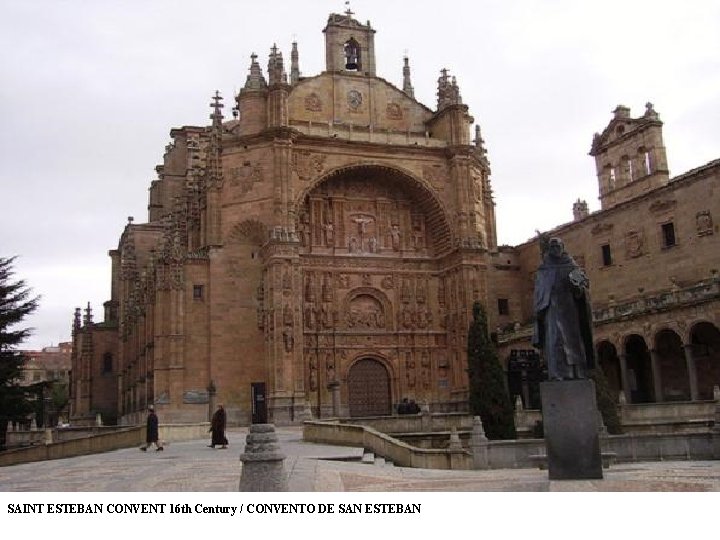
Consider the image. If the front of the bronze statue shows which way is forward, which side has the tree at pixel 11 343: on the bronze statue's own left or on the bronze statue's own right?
on the bronze statue's own right

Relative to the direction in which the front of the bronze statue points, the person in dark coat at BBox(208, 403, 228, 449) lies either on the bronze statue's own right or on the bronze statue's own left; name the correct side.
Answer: on the bronze statue's own right

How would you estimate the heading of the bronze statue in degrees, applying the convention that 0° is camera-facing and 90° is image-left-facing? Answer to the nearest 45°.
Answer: approximately 0°

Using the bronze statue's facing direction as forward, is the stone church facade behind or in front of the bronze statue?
behind
